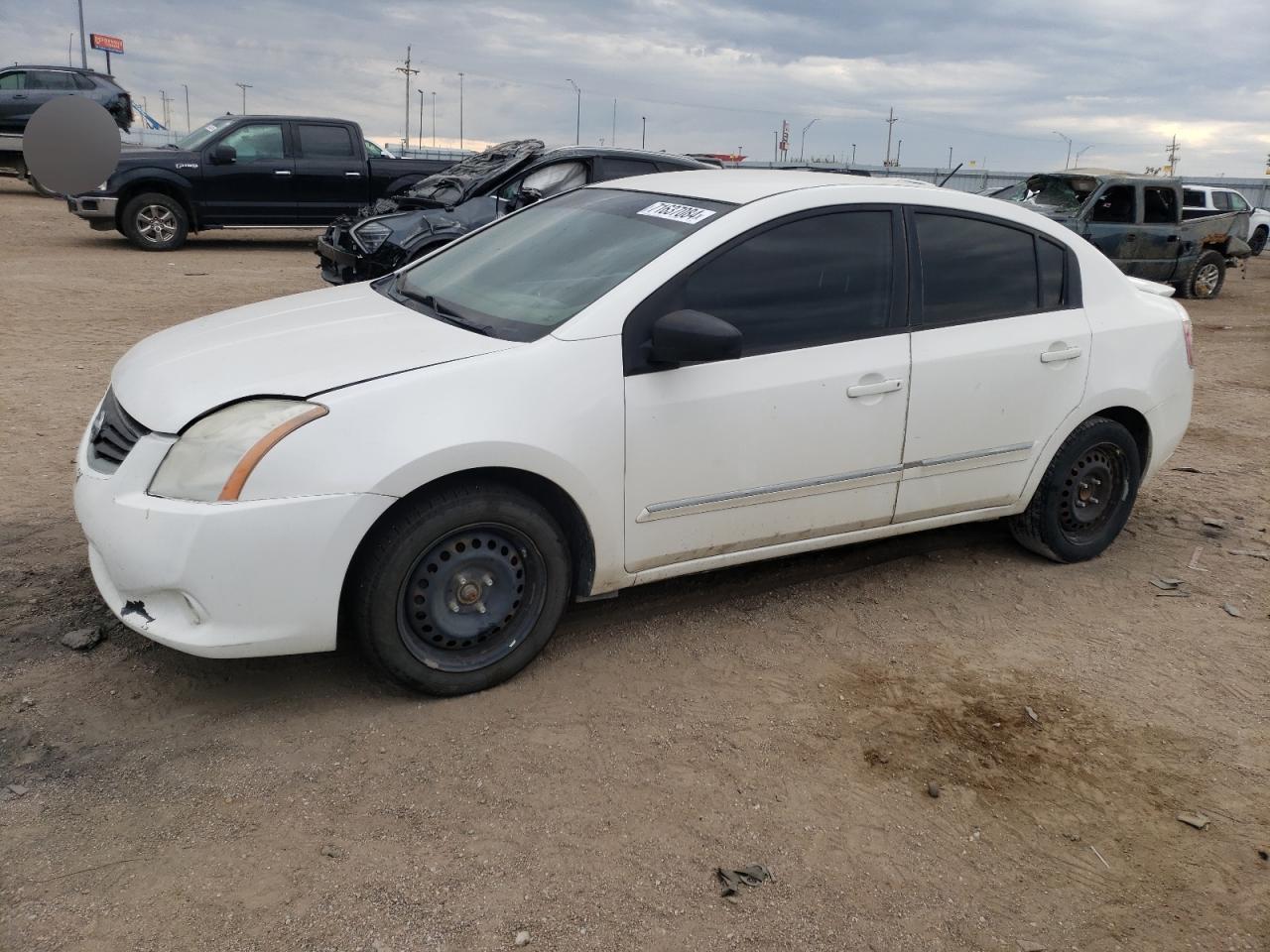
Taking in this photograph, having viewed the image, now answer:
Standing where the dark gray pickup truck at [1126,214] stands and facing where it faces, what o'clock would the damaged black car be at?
The damaged black car is roughly at 12 o'clock from the dark gray pickup truck.

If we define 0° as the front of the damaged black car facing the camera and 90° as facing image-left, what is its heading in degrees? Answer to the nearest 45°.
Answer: approximately 45°

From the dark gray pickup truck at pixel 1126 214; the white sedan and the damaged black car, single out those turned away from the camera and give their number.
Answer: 0

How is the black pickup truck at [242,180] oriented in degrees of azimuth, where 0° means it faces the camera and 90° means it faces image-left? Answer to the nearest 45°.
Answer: approximately 90°

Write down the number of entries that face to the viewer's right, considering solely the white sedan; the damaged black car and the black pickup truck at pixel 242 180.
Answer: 0

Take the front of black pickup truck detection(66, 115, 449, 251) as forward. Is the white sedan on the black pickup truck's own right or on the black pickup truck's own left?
on the black pickup truck's own left

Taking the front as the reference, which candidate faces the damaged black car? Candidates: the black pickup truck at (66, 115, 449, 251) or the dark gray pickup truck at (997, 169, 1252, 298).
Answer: the dark gray pickup truck at (997, 169, 1252, 298)

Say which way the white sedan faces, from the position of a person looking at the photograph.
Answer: facing the viewer and to the left of the viewer

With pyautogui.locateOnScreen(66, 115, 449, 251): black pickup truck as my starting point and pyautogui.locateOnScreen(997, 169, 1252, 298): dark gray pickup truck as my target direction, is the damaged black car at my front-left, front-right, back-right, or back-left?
front-right

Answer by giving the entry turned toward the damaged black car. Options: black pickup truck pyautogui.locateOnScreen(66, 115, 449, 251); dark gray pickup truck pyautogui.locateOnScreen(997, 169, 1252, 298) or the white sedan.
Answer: dark gray pickup truck pyautogui.locateOnScreen(997, 169, 1252, 298)
